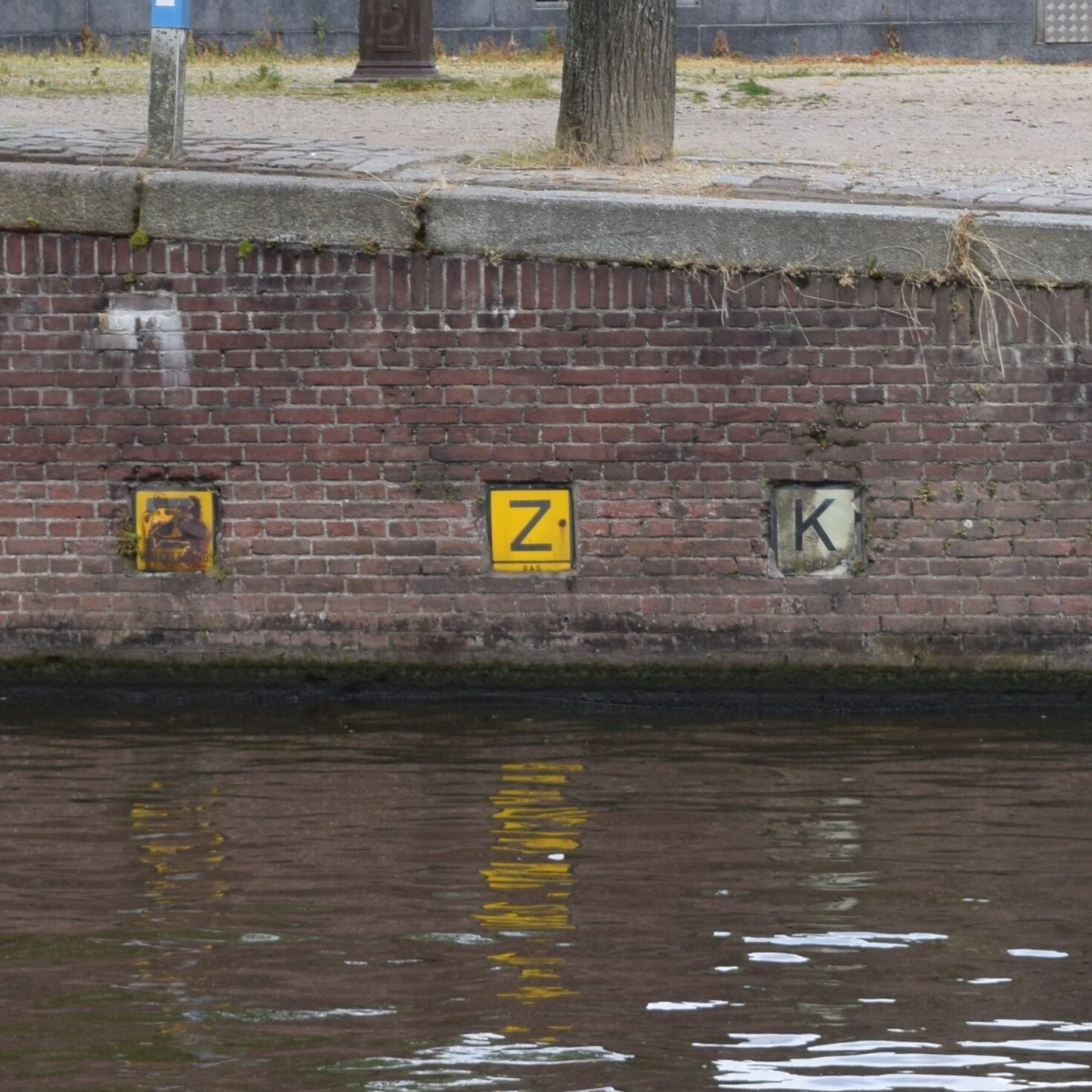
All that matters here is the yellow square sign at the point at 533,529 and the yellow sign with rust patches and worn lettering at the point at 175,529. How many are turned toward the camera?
2

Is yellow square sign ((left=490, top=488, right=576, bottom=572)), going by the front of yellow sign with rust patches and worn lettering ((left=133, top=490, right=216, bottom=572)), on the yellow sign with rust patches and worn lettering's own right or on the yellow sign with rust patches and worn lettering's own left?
on the yellow sign with rust patches and worn lettering's own left

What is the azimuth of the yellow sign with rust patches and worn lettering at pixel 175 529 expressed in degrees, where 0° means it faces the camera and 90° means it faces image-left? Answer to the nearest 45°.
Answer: approximately 0°

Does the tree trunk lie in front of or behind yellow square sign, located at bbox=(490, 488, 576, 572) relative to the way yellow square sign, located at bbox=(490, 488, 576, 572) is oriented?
behind

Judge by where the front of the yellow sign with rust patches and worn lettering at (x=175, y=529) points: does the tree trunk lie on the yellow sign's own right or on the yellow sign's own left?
on the yellow sign's own left

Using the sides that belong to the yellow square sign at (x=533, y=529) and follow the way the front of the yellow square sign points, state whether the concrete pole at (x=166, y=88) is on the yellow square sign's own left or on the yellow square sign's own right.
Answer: on the yellow square sign's own right

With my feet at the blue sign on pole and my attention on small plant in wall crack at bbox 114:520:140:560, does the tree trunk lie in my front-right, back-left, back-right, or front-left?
back-left

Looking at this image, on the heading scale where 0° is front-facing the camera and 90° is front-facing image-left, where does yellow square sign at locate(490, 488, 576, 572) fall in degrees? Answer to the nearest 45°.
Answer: approximately 0°

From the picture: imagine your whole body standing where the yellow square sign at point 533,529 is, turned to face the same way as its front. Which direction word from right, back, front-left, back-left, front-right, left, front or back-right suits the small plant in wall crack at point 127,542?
right
